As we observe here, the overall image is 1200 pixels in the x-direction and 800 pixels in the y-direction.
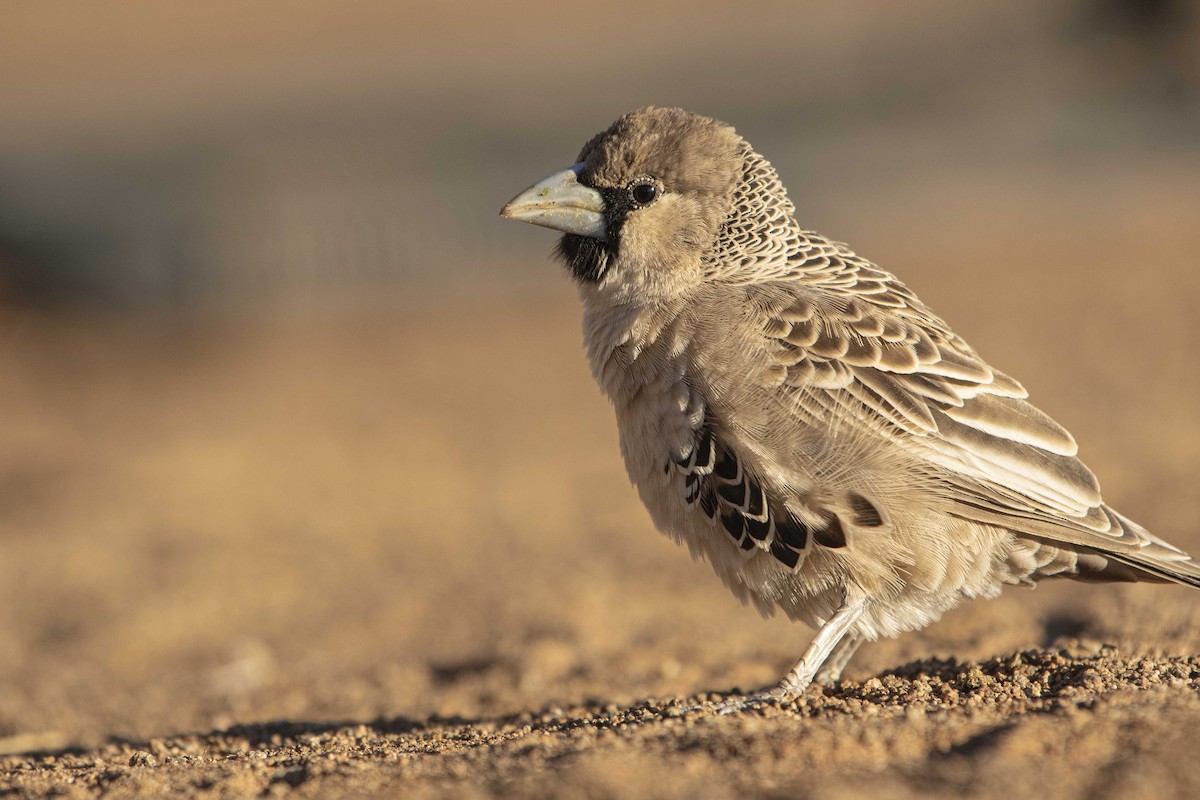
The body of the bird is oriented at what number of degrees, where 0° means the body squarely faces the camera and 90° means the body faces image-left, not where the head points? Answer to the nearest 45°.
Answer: approximately 90°
